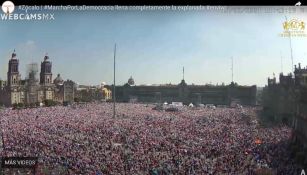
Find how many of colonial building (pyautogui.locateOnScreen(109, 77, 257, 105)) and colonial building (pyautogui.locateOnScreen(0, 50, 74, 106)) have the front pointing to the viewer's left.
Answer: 0

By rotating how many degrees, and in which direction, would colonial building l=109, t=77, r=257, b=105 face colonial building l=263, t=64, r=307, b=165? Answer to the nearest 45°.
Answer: approximately 90° to its left

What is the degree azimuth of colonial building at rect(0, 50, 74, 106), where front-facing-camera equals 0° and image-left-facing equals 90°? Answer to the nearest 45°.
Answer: approximately 315°

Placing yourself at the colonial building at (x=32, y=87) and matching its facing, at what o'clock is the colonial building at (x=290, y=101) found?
the colonial building at (x=290, y=101) is roughly at 11 o'clock from the colonial building at (x=32, y=87).

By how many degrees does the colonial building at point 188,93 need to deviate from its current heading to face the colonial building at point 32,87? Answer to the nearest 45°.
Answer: approximately 90° to its right

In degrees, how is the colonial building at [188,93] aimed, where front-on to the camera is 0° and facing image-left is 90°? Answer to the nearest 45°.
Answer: approximately 0°

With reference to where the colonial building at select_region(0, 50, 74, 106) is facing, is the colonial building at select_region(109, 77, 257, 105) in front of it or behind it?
in front
